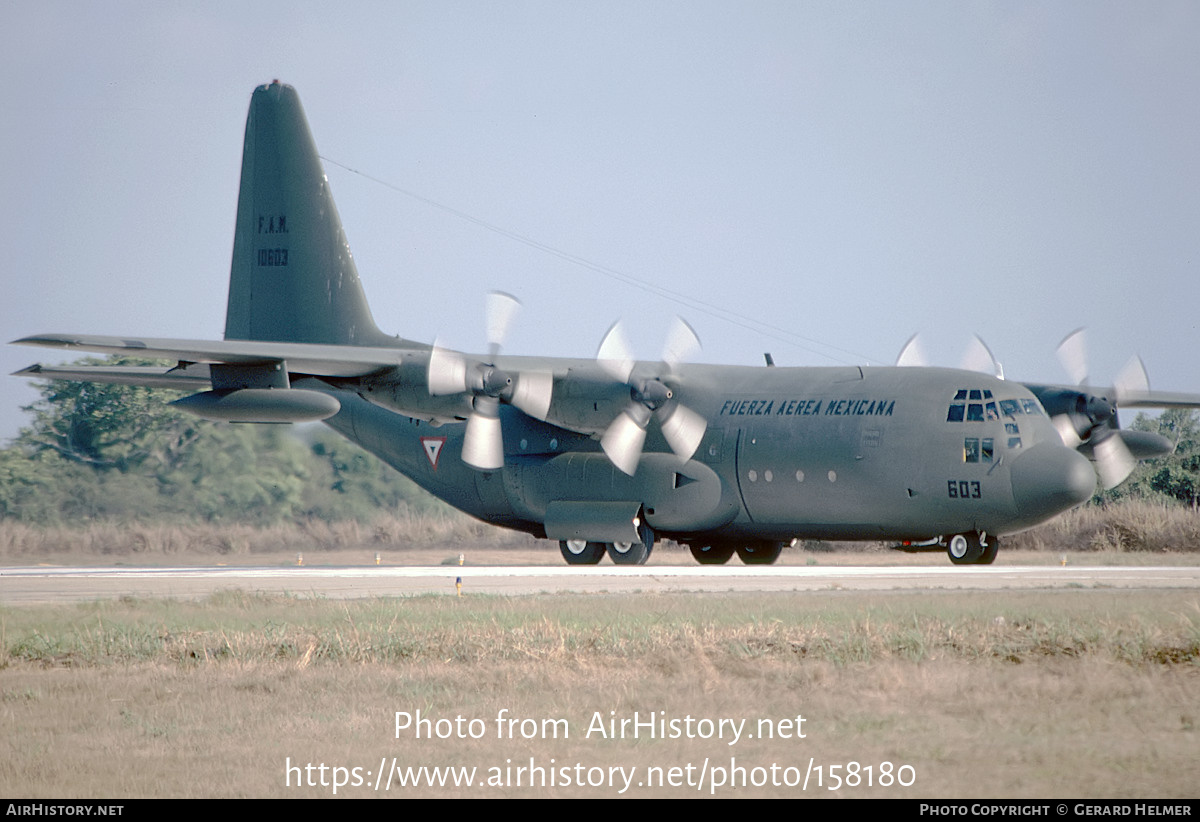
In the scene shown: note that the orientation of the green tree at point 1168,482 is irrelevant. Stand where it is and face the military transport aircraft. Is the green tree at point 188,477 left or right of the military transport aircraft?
right

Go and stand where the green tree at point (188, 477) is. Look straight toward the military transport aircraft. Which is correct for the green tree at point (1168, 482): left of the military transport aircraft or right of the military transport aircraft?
left

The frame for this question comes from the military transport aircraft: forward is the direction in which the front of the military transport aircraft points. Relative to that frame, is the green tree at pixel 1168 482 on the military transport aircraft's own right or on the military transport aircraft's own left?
on the military transport aircraft's own left

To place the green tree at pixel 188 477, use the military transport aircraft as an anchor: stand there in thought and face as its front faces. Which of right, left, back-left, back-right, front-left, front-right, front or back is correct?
back

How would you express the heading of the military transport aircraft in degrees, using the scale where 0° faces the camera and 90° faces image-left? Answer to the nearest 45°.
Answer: approximately 315°
